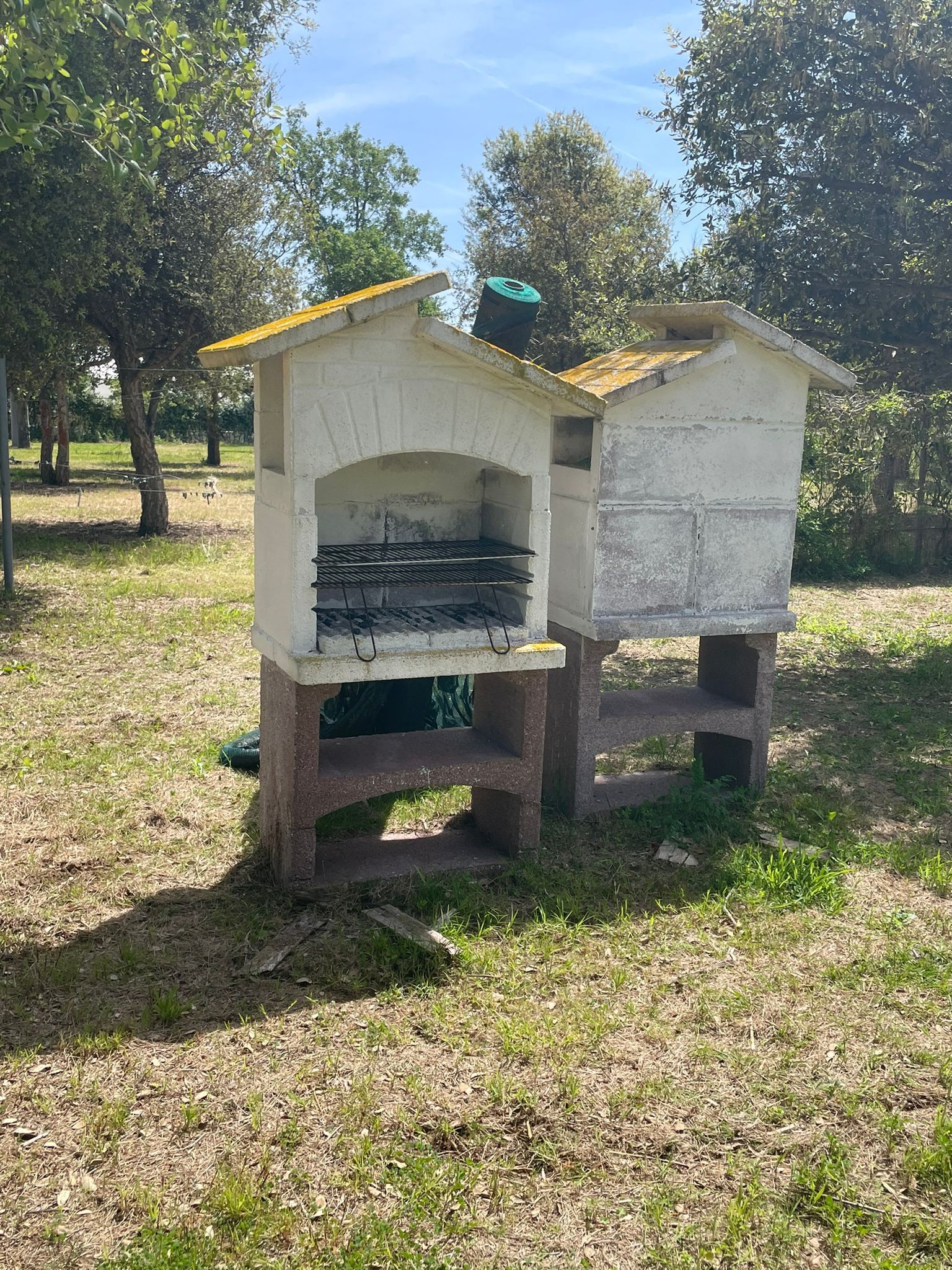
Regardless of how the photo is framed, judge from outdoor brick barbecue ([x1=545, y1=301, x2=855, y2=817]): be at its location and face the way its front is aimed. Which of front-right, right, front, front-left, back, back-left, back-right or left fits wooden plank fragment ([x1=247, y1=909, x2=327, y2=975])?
back-left

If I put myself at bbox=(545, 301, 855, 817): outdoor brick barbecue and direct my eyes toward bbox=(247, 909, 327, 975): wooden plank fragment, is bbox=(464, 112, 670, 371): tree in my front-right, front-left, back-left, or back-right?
back-right

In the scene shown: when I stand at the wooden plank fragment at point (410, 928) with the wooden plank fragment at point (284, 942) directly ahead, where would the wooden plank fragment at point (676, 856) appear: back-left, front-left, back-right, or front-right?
back-right

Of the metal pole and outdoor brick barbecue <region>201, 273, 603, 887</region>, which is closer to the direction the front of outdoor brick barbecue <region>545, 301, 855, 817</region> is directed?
the metal pole

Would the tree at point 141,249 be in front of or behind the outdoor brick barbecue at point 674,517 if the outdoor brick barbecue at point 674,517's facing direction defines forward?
in front

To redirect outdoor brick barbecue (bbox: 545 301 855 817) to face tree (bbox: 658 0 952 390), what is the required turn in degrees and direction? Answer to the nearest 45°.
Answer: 0° — it already faces it

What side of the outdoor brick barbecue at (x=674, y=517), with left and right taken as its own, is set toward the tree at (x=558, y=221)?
front

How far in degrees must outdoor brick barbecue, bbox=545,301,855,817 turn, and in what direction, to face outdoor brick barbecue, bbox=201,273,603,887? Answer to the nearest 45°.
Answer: approximately 135° to its left

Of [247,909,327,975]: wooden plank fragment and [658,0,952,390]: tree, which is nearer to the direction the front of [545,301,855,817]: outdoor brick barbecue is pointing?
the tree

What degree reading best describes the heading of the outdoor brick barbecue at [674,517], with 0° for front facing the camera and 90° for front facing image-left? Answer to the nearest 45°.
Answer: approximately 180°

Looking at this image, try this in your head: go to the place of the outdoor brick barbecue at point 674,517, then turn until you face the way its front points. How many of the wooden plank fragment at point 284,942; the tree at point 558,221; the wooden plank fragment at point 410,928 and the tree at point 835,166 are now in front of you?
2

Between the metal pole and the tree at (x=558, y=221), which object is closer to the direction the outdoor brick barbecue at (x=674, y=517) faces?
the tree
